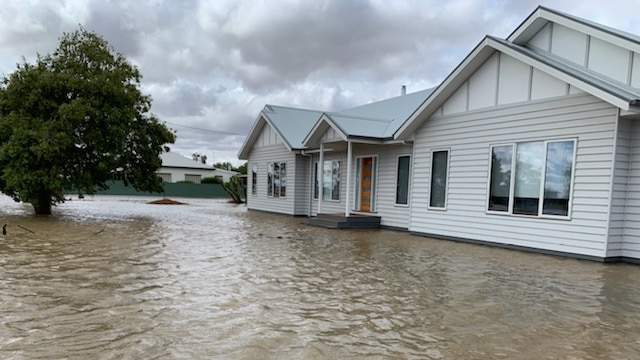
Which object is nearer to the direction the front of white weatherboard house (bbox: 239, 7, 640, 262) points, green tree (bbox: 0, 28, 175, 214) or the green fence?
the green tree

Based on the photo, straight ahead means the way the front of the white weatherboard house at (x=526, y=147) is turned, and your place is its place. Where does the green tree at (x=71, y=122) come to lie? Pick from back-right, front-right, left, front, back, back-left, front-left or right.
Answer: front-right

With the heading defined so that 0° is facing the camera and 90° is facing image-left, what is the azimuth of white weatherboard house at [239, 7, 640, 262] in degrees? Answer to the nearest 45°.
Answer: approximately 45°

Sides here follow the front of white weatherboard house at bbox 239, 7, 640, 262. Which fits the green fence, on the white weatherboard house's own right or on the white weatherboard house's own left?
on the white weatherboard house's own right

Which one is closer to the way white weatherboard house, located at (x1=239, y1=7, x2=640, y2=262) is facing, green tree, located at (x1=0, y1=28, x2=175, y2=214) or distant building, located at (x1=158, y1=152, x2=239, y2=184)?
the green tree

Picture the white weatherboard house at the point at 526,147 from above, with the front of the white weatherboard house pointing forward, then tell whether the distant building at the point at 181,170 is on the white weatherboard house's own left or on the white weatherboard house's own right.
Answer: on the white weatherboard house's own right
